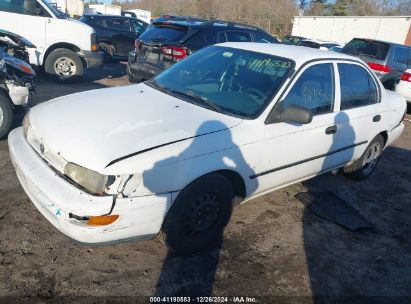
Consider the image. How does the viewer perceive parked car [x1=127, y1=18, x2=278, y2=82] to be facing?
facing away from the viewer and to the right of the viewer

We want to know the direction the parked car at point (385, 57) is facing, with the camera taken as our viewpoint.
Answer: facing away from the viewer and to the right of the viewer

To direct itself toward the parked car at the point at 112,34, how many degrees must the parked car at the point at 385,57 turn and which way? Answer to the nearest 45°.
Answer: approximately 135° to its left

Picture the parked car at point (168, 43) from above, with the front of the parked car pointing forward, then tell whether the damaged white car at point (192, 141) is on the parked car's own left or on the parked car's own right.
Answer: on the parked car's own right

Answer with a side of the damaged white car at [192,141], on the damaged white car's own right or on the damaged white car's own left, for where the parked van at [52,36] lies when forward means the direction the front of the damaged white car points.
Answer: on the damaged white car's own right

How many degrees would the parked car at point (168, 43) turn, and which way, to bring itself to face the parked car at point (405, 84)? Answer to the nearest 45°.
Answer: approximately 45° to its right
